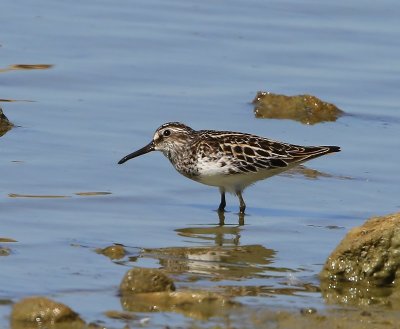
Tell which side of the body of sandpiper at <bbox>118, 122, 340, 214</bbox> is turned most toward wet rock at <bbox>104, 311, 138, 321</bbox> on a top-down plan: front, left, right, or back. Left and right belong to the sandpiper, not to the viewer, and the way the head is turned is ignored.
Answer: left

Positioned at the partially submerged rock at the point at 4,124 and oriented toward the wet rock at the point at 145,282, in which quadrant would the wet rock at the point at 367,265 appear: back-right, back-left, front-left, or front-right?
front-left

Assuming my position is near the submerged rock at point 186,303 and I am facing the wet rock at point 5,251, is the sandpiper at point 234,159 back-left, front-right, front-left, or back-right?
front-right

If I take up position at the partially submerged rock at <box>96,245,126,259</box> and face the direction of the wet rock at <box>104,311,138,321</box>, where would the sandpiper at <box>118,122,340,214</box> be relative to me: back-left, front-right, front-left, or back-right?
back-left

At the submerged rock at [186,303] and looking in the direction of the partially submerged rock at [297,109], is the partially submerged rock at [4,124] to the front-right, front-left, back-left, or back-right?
front-left

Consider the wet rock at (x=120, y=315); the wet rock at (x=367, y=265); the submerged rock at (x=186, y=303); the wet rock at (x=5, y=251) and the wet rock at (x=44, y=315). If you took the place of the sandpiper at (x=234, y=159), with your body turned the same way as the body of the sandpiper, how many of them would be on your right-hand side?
0

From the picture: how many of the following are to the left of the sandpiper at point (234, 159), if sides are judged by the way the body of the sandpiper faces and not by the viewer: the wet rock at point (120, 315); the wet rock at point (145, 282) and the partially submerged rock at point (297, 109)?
2

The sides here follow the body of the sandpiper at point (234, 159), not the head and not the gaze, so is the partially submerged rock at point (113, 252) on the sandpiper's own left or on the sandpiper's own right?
on the sandpiper's own left

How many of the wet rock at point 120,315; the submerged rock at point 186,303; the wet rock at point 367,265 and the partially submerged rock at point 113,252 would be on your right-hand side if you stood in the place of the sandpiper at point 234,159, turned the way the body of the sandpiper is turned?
0

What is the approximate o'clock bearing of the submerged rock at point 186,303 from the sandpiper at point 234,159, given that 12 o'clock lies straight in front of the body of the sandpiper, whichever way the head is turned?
The submerged rock is roughly at 9 o'clock from the sandpiper.

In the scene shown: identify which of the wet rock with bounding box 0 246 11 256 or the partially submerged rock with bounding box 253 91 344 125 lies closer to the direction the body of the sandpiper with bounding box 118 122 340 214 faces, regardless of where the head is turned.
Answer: the wet rock

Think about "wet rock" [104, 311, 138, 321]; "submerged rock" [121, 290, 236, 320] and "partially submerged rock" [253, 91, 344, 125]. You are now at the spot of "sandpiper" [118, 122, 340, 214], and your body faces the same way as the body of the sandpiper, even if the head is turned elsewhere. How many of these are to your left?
2

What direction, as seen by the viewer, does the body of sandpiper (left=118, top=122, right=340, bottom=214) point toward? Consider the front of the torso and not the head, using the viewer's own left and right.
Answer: facing to the left of the viewer

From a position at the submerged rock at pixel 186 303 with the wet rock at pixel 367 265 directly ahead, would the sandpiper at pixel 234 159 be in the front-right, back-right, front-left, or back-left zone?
front-left

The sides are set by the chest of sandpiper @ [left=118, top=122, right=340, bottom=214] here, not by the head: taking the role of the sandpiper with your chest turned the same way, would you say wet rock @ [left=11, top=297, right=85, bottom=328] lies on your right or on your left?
on your left

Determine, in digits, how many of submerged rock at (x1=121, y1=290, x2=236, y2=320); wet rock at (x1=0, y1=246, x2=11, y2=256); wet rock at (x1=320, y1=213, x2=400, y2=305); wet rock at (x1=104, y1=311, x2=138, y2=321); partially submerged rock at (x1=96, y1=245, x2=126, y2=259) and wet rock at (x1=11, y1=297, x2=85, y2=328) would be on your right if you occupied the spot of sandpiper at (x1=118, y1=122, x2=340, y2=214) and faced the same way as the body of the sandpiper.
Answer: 0
